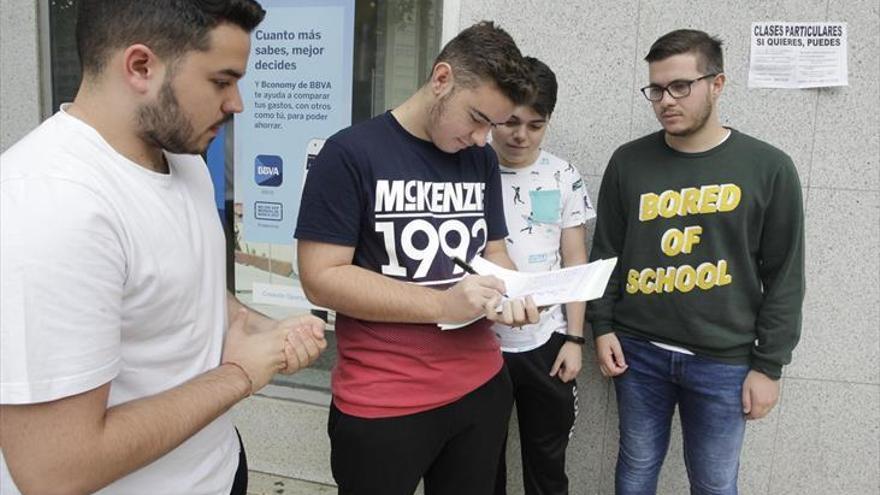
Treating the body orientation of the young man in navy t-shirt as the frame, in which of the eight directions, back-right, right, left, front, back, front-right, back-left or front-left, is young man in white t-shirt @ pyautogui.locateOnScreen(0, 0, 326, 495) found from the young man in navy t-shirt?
right

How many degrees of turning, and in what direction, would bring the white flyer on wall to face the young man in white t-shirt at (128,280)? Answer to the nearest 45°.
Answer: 0° — it already faces them

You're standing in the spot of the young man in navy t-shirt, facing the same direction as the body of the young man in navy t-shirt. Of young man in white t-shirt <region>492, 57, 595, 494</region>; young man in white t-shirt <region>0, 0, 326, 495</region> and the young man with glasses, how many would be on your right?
1

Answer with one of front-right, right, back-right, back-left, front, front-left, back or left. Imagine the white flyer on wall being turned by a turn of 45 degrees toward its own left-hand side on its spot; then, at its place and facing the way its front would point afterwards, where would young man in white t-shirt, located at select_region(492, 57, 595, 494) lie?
right

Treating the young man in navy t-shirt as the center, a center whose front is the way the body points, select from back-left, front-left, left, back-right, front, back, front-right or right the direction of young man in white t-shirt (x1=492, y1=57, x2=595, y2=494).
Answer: left

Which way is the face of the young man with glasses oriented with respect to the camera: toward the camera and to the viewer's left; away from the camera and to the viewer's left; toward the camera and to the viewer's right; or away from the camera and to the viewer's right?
toward the camera and to the viewer's left

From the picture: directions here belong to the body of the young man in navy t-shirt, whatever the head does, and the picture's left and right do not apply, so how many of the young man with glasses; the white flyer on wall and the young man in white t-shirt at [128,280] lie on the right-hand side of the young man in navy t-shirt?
1

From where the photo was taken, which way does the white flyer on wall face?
toward the camera

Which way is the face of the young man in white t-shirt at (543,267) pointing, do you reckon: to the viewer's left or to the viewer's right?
to the viewer's left

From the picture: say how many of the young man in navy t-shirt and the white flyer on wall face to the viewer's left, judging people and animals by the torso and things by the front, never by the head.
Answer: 0

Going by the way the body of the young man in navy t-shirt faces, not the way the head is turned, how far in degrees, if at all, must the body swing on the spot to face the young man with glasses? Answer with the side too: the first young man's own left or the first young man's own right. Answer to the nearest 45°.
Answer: approximately 45° to the first young man's own left
